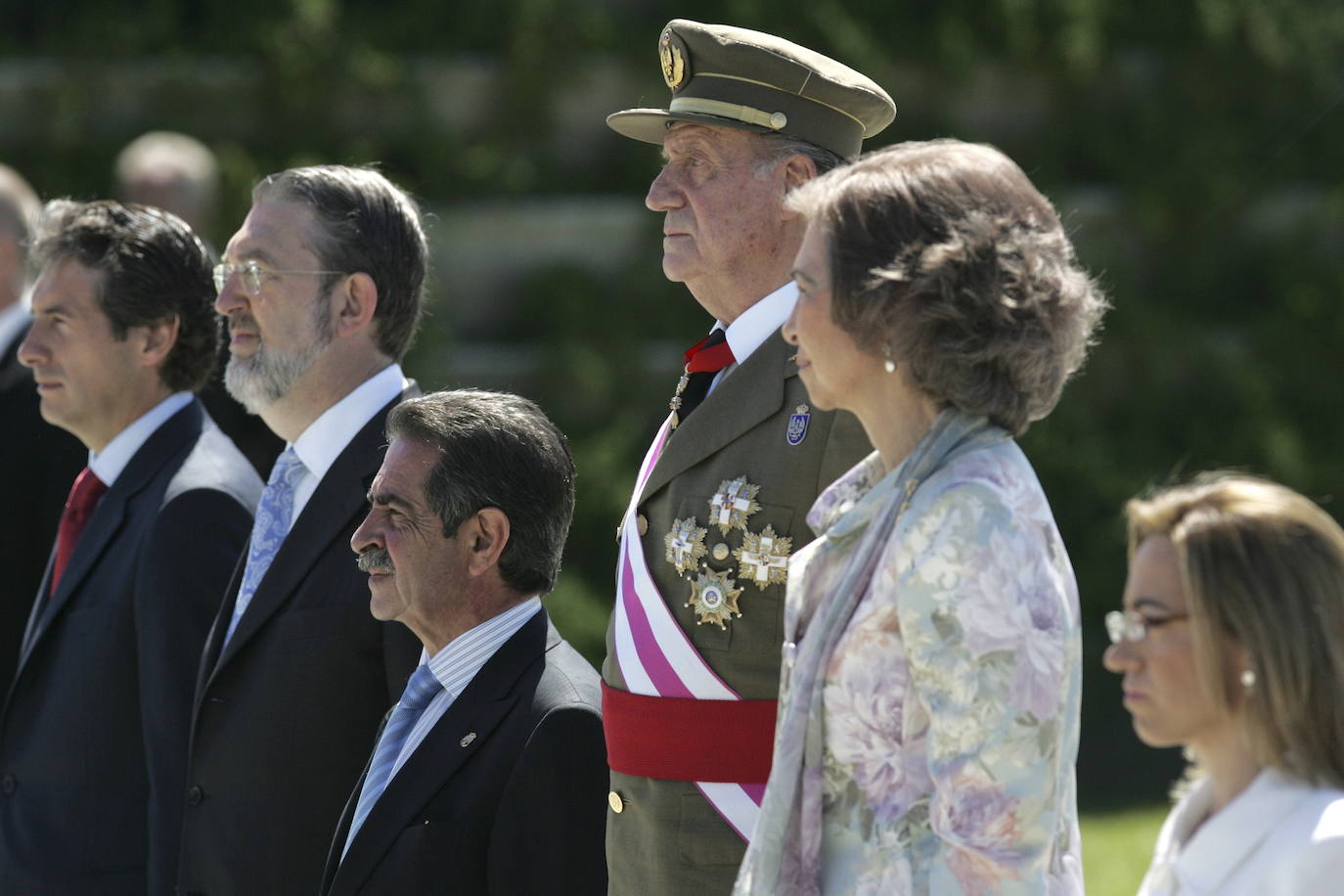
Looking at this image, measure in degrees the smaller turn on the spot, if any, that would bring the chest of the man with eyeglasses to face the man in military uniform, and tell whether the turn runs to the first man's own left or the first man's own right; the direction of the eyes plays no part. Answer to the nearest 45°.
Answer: approximately 135° to the first man's own left

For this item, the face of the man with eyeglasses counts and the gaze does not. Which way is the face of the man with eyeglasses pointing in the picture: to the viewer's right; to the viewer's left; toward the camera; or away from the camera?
to the viewer's left

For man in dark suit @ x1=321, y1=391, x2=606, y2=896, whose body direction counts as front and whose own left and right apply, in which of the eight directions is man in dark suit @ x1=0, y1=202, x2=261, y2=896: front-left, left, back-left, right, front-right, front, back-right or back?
front-right

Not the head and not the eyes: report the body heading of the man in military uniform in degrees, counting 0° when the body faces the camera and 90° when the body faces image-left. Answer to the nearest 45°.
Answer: approximately 45°

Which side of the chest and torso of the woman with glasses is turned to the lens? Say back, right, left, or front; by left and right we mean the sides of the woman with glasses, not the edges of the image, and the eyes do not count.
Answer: left

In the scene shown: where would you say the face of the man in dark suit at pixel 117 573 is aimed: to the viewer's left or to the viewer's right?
to the viewer's left

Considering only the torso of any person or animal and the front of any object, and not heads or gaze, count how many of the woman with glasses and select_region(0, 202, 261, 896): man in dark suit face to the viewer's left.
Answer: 2

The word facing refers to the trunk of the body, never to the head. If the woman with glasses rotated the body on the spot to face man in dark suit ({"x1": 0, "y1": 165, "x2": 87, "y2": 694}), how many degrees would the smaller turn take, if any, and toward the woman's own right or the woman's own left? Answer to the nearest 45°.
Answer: approximately 45° to the woman's own right

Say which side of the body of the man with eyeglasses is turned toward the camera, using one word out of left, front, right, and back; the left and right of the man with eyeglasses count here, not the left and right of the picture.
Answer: left

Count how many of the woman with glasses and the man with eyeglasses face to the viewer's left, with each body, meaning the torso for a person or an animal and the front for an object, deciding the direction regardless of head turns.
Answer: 2

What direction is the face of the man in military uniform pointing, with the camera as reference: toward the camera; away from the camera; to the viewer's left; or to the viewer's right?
to the viewer's left

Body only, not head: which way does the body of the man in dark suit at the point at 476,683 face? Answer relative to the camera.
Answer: to the viewer's left
